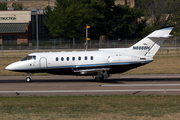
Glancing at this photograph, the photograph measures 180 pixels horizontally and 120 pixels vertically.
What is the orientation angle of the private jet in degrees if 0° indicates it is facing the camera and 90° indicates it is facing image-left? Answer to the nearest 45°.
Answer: approximately 90°
